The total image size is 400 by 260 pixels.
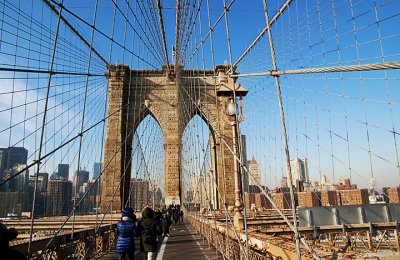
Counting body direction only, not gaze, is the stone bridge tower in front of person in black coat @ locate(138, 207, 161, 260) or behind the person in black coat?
in front

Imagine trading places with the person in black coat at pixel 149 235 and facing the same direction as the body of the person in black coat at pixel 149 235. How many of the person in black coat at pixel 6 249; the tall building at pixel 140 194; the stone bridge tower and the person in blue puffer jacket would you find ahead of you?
2

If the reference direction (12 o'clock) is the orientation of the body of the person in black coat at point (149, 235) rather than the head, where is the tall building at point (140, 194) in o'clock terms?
The tall building is roughly at 12 o'clock from the person in black coat.

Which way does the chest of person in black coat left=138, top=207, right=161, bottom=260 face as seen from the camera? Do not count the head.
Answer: away from the camera

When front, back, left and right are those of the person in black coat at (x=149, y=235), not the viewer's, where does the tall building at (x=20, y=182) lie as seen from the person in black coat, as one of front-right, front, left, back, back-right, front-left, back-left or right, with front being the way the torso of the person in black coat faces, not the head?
front-left

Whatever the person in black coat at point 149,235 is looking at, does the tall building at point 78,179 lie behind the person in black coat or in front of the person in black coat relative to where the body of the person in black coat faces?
in front
